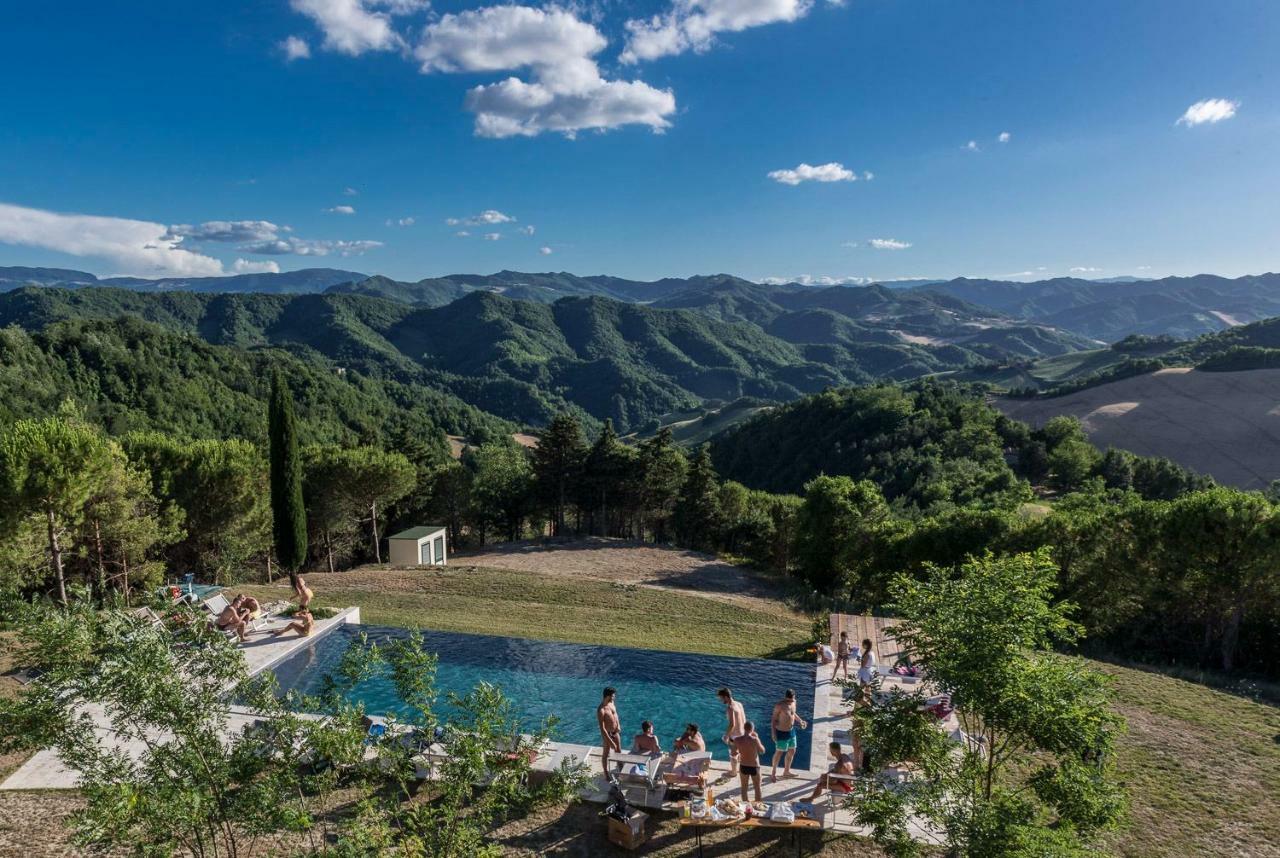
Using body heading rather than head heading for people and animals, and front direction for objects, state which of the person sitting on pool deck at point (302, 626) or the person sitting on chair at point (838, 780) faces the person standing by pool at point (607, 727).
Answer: the person sitting on chair at point (838, 780)

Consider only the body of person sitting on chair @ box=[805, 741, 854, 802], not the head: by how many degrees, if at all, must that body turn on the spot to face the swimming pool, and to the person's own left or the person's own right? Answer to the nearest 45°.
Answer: approximately 45° to the person's own right

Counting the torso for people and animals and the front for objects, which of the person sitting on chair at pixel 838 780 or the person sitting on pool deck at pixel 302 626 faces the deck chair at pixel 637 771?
the person sitting on chair at pixel 838 780

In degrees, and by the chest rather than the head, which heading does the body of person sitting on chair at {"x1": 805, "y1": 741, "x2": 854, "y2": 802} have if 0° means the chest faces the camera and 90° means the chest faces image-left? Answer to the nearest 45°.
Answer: approximately 90°
